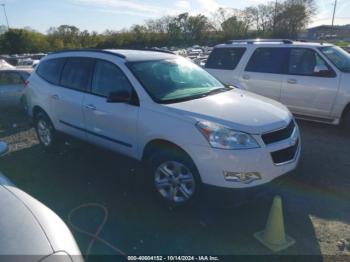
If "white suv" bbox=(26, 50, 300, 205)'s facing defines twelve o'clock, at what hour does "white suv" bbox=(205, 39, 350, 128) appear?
"white suv" bbox=(205, 39, 350, 128) is roughly at 9 o'clock from "white suv" bbox=(26, 50, 300, 205).

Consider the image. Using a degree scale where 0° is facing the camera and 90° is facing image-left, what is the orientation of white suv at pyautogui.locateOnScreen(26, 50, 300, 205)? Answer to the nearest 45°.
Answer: approximately 315°
